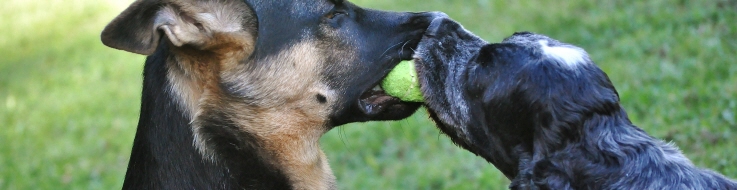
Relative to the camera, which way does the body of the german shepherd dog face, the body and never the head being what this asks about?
to the viewer's right

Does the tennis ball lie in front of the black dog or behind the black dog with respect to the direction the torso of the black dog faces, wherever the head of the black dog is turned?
in front

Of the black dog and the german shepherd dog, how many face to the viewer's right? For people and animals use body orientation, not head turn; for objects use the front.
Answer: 1

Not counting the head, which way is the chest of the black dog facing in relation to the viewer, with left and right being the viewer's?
facing to the left of the viewer

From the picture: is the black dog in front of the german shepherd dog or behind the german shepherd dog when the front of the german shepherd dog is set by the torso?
in front
